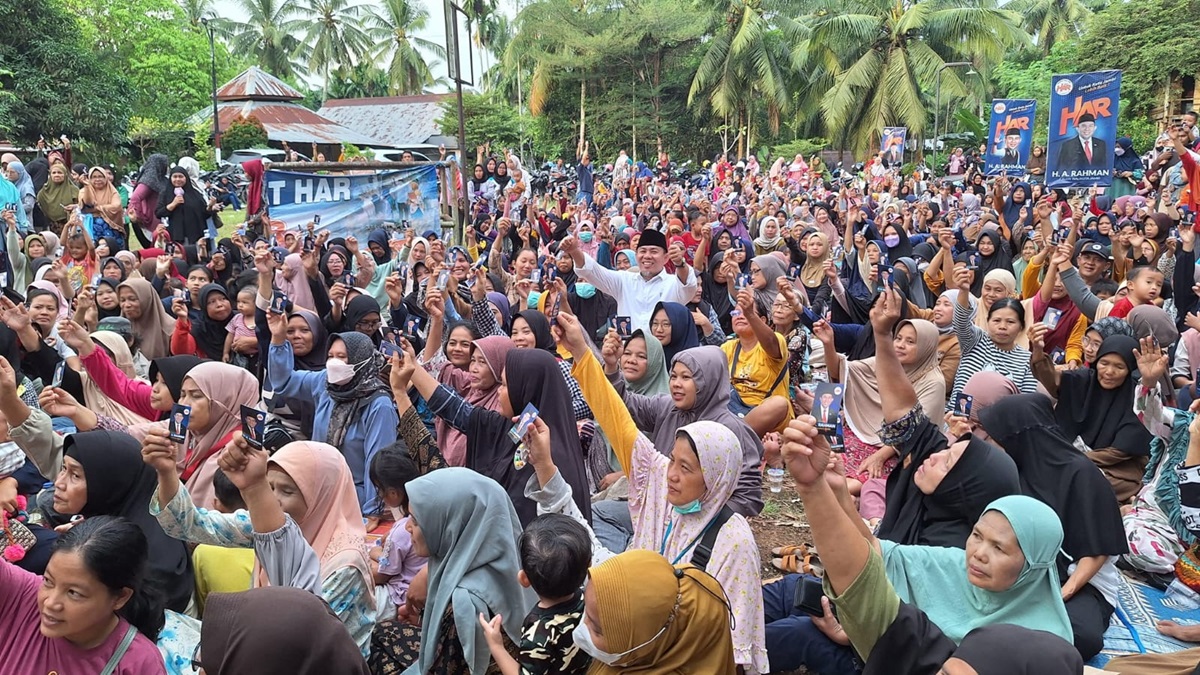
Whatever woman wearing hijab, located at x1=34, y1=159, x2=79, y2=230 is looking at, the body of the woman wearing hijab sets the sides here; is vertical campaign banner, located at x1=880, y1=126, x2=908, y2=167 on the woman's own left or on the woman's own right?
on the woman's own left

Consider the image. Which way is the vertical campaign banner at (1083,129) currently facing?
toward the camera

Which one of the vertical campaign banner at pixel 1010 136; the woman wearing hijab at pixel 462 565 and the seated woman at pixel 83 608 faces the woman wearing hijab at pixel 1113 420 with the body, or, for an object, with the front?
the vertical campaign banner

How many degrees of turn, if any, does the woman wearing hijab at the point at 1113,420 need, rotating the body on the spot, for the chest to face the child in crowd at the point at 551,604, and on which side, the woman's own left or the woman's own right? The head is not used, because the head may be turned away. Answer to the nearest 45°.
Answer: approximately 45° to the woman's own right

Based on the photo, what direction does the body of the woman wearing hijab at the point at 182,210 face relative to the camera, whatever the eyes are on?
toward the camera

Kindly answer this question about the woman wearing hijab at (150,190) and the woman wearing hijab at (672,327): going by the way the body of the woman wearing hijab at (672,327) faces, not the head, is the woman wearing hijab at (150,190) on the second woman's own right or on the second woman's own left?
on the second woman's own right

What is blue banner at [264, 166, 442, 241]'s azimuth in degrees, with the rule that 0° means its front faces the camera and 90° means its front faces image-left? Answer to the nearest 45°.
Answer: approximately 0°

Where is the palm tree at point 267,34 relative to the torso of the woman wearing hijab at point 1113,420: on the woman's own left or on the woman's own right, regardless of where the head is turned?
on the woman's own right

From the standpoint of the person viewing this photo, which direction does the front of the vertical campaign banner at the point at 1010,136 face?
facing the viewer

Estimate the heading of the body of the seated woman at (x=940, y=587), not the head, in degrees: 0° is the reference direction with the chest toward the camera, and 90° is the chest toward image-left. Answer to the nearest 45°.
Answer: approximately 45°

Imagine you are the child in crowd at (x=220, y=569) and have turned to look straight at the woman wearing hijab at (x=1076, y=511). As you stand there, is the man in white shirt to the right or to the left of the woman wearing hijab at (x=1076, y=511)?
left

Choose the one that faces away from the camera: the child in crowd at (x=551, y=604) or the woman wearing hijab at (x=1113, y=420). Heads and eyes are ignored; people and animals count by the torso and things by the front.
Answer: the child in crowd

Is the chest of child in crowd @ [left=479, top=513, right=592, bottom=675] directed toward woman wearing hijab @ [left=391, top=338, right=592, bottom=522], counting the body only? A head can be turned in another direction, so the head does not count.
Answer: yes
